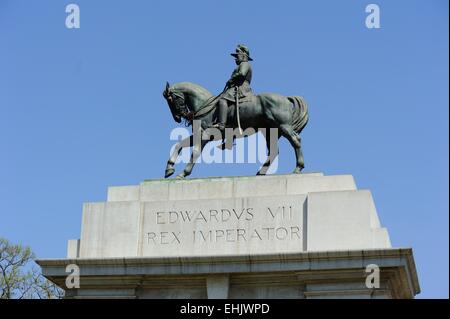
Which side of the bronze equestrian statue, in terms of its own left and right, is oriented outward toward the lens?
left
